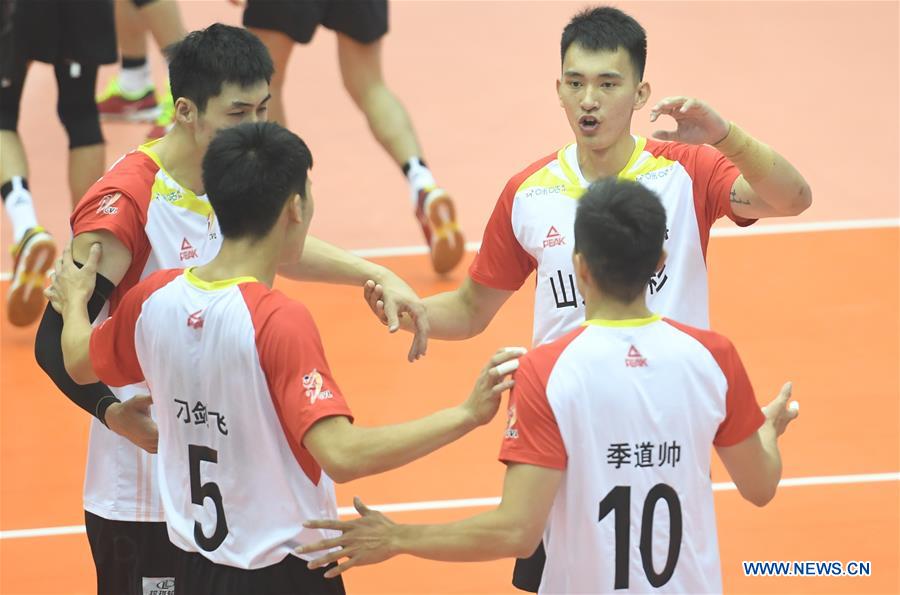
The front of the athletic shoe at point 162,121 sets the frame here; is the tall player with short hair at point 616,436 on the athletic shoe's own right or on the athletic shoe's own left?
on the athletic shoe's own left

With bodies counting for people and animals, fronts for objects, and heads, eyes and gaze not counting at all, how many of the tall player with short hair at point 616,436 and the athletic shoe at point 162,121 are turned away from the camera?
1

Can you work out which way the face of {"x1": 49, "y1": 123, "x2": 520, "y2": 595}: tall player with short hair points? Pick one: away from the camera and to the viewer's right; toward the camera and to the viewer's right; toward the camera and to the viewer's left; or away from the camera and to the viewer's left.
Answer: away from the camera and to the viewer's right

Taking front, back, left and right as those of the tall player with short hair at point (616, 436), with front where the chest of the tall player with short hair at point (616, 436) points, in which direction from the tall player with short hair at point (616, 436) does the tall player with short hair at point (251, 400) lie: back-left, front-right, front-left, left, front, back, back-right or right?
left

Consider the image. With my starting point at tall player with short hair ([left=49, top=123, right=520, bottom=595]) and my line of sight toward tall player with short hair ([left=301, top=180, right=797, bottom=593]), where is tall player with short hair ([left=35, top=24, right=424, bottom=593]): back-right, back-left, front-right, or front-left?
back-left

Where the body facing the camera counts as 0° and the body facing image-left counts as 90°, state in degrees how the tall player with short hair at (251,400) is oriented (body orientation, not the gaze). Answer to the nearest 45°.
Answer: approximately 225°

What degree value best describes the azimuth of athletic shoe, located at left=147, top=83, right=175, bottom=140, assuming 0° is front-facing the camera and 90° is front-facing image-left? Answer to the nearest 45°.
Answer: approximately 45°

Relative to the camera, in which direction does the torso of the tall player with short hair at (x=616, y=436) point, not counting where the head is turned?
away from the camera

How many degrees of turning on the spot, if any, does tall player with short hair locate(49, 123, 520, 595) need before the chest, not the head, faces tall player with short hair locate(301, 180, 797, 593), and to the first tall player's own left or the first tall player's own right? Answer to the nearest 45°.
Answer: approximately 45° to the first tall player's own right

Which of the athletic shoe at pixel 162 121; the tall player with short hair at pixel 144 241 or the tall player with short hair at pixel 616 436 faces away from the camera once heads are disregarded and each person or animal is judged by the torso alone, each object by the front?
the tall player with short hair at pixel 616 436

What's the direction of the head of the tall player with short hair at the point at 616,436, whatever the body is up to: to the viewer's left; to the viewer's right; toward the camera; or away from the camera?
away from the camera

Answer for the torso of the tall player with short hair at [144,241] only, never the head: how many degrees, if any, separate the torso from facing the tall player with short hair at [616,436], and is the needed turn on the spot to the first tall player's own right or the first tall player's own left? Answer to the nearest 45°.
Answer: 0° — they already face them
